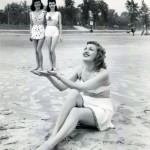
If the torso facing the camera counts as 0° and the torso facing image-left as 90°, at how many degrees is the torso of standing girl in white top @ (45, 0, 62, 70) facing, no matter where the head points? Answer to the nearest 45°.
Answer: approximately 0°

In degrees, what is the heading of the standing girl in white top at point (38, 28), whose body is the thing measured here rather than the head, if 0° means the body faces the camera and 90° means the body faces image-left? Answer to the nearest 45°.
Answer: approximately 0°

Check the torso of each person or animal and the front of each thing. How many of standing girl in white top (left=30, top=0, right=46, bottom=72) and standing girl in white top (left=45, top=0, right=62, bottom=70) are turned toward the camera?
2
